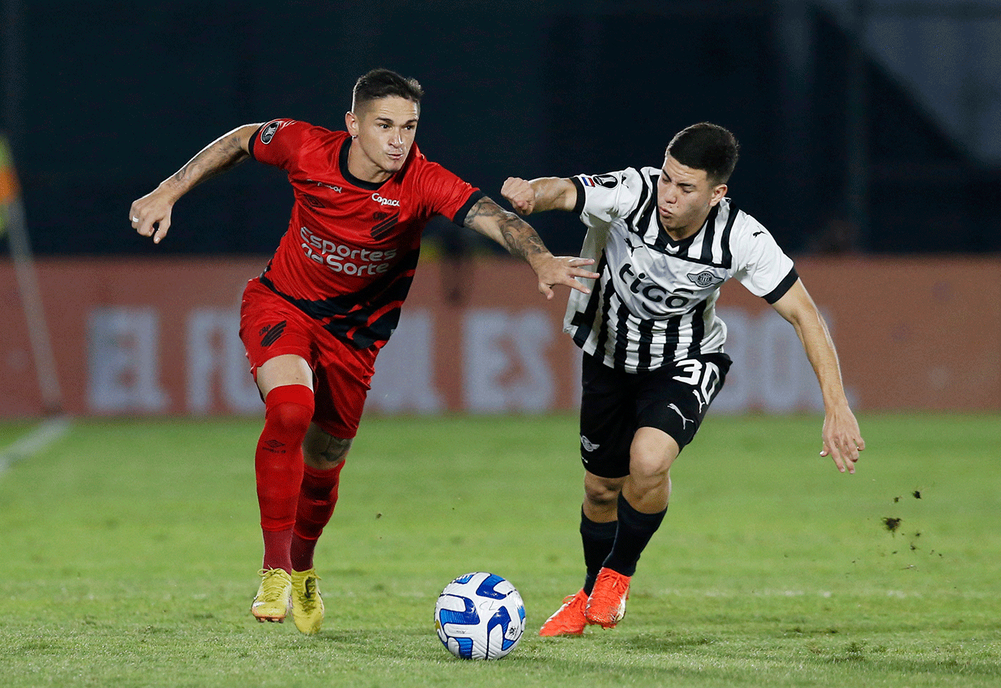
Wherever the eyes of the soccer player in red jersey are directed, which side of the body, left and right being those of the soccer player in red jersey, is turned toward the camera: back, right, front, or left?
front

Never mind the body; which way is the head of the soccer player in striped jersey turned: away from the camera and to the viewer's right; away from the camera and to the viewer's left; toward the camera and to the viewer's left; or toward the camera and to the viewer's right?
toward the camera and to the viewer's left

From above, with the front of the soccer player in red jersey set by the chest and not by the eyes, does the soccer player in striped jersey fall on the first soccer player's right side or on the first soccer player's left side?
on the first soccer player's left side
